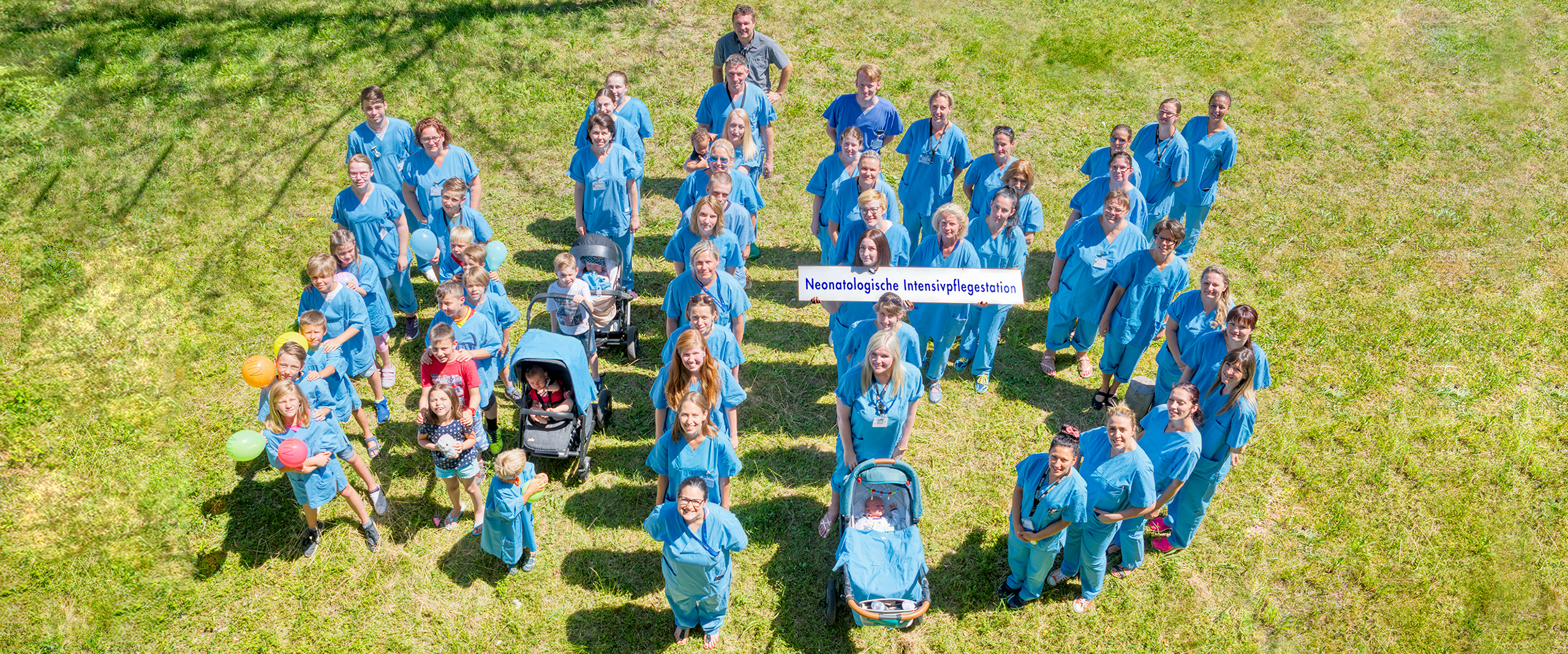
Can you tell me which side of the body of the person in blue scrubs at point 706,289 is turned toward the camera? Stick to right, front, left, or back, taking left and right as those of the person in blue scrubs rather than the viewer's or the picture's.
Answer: front

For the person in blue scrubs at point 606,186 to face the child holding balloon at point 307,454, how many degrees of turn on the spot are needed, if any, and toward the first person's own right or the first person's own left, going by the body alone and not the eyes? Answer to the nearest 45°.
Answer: approximately 45° to the first person's own right

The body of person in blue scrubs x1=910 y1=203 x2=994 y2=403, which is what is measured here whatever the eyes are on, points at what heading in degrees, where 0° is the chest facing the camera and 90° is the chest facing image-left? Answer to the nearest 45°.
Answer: approximately 0°

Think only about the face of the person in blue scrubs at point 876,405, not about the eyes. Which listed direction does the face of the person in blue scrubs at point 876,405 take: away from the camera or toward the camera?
toward the camera

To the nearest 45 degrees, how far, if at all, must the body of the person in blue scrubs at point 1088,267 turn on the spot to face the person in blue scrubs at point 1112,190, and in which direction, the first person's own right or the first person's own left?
approximately 180°

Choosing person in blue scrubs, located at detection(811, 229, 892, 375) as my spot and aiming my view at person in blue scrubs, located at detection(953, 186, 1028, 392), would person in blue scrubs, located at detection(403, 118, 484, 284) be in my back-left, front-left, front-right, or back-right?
back-left

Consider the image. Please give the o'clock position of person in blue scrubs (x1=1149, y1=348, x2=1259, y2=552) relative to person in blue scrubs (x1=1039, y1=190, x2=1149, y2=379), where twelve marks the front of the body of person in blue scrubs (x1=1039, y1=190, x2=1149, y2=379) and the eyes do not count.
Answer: person in blue scrubs (x1=1149, y1=348, x2=1259, y2=552) is roughly at 11 o'clock from person in blue scrubs (x1=1039, y1=190, x2=1149, y2=379).

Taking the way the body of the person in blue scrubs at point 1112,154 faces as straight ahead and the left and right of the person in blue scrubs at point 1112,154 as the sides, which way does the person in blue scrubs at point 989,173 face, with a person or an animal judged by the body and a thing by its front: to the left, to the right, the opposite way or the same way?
the same way

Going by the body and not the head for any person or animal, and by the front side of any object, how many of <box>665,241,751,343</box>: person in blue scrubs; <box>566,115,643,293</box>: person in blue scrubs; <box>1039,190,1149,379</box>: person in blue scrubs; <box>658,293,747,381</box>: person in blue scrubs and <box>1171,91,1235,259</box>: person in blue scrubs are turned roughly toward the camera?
5

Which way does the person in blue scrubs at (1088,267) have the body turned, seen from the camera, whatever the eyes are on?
toward the camera

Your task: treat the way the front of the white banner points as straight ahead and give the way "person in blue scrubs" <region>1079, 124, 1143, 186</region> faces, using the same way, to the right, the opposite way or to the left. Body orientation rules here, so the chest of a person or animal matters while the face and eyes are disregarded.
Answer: the same way

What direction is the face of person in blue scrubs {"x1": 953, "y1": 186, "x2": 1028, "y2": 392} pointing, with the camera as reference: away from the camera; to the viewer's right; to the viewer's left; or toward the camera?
toward the camera

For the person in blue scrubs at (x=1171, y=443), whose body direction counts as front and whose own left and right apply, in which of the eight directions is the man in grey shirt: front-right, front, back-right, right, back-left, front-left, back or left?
right

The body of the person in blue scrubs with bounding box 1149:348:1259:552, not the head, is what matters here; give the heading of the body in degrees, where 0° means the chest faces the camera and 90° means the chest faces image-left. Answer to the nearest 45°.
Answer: approximately 45°

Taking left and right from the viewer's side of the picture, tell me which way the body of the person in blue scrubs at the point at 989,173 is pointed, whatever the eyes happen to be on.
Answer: facing the viewer

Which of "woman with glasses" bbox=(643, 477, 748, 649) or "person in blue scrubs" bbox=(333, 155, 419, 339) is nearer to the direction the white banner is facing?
the woman with glasses

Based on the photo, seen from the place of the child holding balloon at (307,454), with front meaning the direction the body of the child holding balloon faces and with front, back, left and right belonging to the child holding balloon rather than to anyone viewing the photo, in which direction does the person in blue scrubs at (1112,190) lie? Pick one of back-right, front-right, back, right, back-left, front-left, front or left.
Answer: left

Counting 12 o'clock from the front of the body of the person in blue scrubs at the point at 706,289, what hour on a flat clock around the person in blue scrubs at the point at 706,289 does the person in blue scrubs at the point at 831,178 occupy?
the person in blue scrubs at the point at 831,178 is roughly at 7 o'clock from the person in blue scrubs at the point at 706,289.

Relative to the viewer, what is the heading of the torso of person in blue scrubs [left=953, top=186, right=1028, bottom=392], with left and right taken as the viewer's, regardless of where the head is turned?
facing the viewer and to the left of the viewer

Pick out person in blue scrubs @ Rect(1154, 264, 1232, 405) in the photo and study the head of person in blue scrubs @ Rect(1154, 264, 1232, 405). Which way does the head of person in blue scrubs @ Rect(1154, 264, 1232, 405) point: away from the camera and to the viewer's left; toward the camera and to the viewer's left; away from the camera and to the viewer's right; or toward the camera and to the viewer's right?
toward the camera and to the viewer's left

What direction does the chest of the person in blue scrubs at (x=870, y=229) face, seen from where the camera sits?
toward the camera

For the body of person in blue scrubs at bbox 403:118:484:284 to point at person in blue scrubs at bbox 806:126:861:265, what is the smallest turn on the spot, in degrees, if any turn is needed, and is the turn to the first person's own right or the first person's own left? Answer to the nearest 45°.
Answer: approximately 90° to the first person's own left

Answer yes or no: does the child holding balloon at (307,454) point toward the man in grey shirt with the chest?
no
